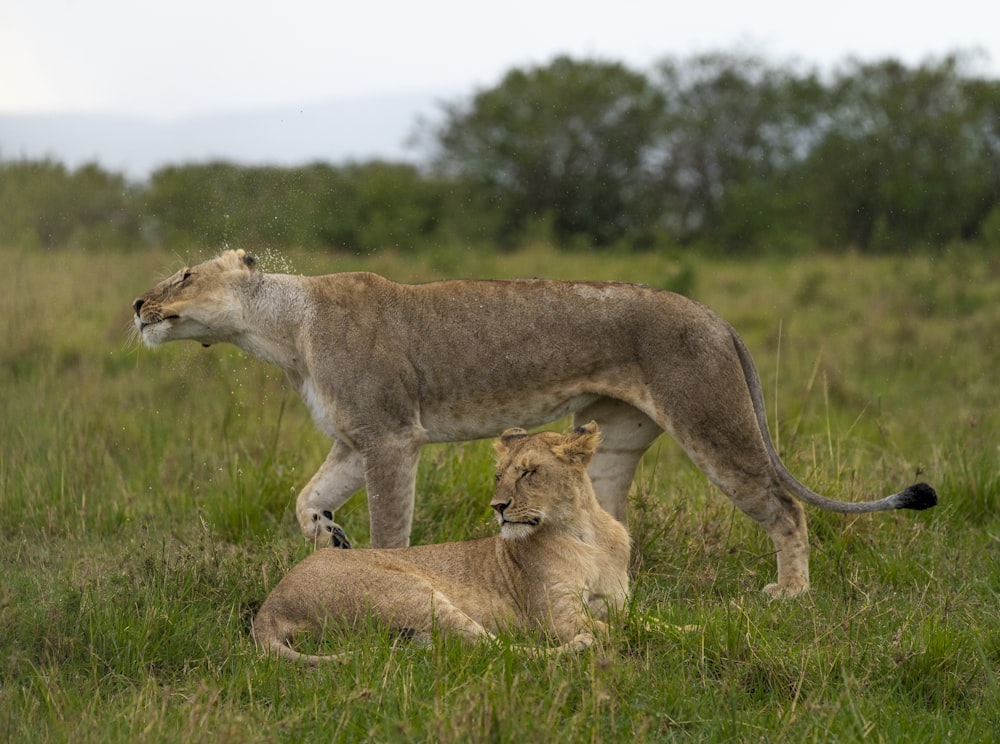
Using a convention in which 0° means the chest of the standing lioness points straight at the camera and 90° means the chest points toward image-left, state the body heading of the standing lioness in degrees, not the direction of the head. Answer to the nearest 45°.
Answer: approximately 90°

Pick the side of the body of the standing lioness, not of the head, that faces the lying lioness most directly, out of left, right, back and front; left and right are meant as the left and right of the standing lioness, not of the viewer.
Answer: left
